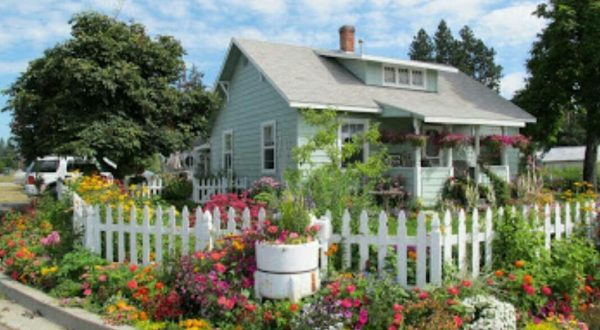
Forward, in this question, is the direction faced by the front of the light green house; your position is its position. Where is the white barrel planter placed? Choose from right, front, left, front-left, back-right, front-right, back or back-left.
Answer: front-right

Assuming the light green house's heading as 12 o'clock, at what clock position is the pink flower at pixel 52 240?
The pink flower is roughly at 2 o'clock from the light green house.

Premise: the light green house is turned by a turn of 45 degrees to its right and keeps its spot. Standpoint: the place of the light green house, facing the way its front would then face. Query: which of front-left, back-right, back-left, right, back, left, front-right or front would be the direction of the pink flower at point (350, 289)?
front

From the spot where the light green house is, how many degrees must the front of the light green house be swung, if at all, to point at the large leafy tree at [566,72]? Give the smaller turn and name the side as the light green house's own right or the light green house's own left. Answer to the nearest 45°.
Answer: approximately 90° to the light green house's own left

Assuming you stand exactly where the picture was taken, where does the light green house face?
facing the viewer and to the right of the viewer

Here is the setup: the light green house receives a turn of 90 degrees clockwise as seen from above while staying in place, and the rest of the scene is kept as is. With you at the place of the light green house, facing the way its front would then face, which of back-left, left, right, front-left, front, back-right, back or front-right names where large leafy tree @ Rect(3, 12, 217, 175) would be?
front

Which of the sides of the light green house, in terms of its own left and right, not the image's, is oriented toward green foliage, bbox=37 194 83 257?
right

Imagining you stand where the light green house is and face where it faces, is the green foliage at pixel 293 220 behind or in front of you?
in front

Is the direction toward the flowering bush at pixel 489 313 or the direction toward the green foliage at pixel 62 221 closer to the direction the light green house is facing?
the flowering bush

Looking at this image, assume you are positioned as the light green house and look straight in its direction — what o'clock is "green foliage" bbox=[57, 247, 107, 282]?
The green foliage is roughly at 2 o'clock from the light green house.
